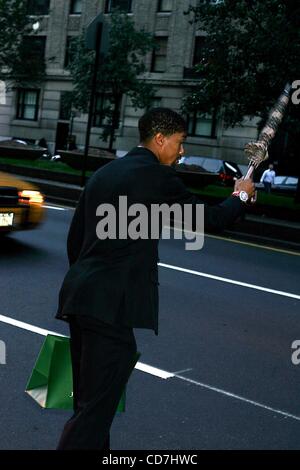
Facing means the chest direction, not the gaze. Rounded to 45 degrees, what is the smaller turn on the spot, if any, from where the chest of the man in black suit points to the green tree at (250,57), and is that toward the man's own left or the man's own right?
approximately 45° to the man's own left

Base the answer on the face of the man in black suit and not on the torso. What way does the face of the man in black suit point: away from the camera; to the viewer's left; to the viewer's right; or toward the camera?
to the viewer's right

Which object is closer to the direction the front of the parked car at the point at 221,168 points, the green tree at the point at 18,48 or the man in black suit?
the green tree

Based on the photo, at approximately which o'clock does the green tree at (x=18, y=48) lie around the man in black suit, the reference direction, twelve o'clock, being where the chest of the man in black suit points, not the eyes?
The green tree is roughly at 10 o'clock from the man in black suit.

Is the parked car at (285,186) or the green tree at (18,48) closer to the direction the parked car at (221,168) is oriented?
the green tree

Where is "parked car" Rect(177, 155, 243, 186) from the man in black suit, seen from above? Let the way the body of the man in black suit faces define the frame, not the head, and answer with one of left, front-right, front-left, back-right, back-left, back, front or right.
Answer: front-left

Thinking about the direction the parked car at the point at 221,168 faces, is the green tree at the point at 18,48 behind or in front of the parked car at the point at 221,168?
in front

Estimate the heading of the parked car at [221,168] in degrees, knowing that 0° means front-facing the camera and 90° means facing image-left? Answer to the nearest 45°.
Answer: approximately 135°

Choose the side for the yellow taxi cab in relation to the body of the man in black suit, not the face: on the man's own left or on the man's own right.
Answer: on the man's own left

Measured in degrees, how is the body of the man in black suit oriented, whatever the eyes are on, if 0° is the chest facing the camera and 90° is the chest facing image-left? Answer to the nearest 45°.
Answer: approximately 225°
